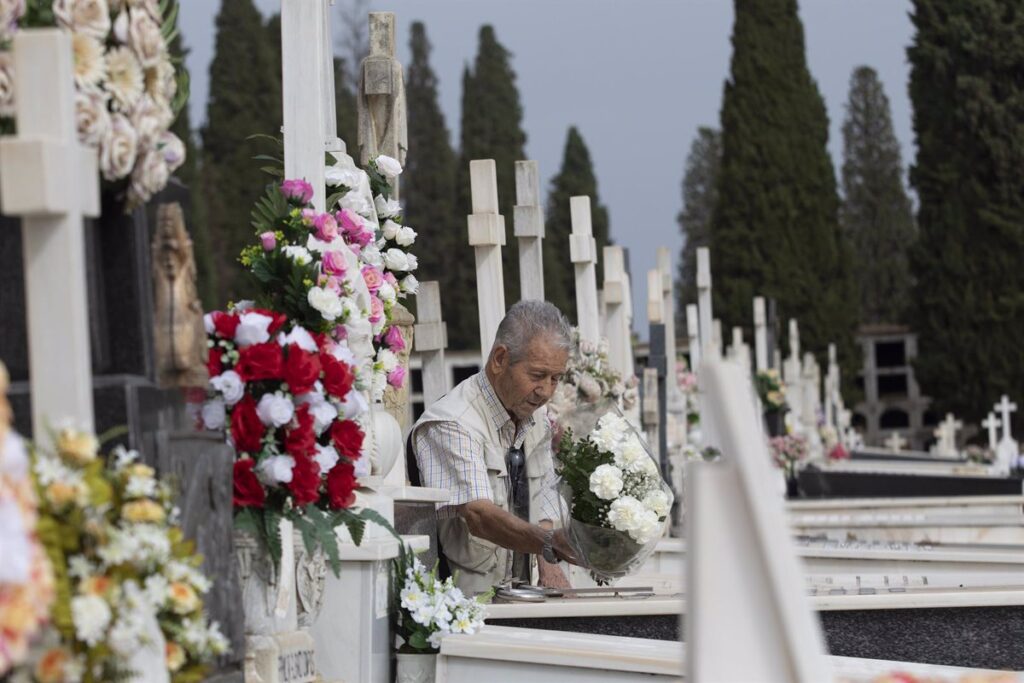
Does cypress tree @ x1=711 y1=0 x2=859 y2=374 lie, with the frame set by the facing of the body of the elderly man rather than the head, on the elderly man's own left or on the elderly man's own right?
on the elderly man's own left

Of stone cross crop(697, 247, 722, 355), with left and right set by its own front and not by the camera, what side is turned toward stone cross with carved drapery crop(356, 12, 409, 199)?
right

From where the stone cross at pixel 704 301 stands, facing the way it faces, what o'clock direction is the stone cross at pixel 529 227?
the stone cross at pixel 529 227 is roughly at 3 o'clock from the stone cross at pixel 704 301.

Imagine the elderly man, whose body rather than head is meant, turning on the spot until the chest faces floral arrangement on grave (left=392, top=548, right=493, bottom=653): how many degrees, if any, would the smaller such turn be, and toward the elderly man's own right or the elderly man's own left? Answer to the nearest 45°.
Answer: approximately 45° to the elderly man's own right

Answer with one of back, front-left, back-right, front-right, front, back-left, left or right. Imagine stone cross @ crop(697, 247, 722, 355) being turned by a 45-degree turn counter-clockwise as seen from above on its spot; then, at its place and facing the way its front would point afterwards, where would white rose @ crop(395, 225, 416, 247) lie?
back-right

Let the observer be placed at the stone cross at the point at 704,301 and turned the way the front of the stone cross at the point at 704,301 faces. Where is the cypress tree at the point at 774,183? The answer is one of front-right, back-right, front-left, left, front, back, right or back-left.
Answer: left

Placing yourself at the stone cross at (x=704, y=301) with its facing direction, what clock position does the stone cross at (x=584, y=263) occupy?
the stone cross at (x=584, y=263) is roughly at 3 o'clock from the stone cross at (x=704, y=301).

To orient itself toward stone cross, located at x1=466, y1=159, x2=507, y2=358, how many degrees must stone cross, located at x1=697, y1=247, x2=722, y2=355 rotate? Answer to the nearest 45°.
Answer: approximately 90° to its right

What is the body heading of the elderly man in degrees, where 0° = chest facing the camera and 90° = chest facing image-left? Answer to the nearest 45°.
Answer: approximately 315°
